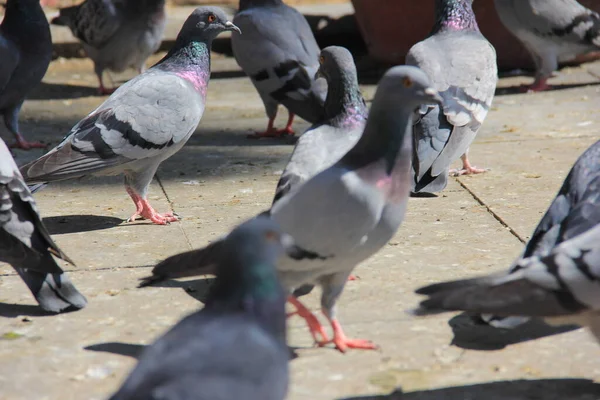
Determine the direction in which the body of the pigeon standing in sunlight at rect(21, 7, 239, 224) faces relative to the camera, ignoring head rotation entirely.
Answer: to the viewer's right

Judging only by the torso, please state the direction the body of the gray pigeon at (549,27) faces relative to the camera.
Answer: to the viewer's left

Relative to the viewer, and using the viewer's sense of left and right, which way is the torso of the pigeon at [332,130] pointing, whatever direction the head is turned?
facing away from the viewer and to the right of the viewer

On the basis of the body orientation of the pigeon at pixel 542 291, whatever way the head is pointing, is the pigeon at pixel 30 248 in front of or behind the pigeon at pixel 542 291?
behind

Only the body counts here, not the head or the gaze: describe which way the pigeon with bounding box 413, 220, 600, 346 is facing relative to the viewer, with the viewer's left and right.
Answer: facing to the right of the viewer

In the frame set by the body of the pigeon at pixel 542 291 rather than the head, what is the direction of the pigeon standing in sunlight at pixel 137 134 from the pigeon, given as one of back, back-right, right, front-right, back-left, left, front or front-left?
back-left
